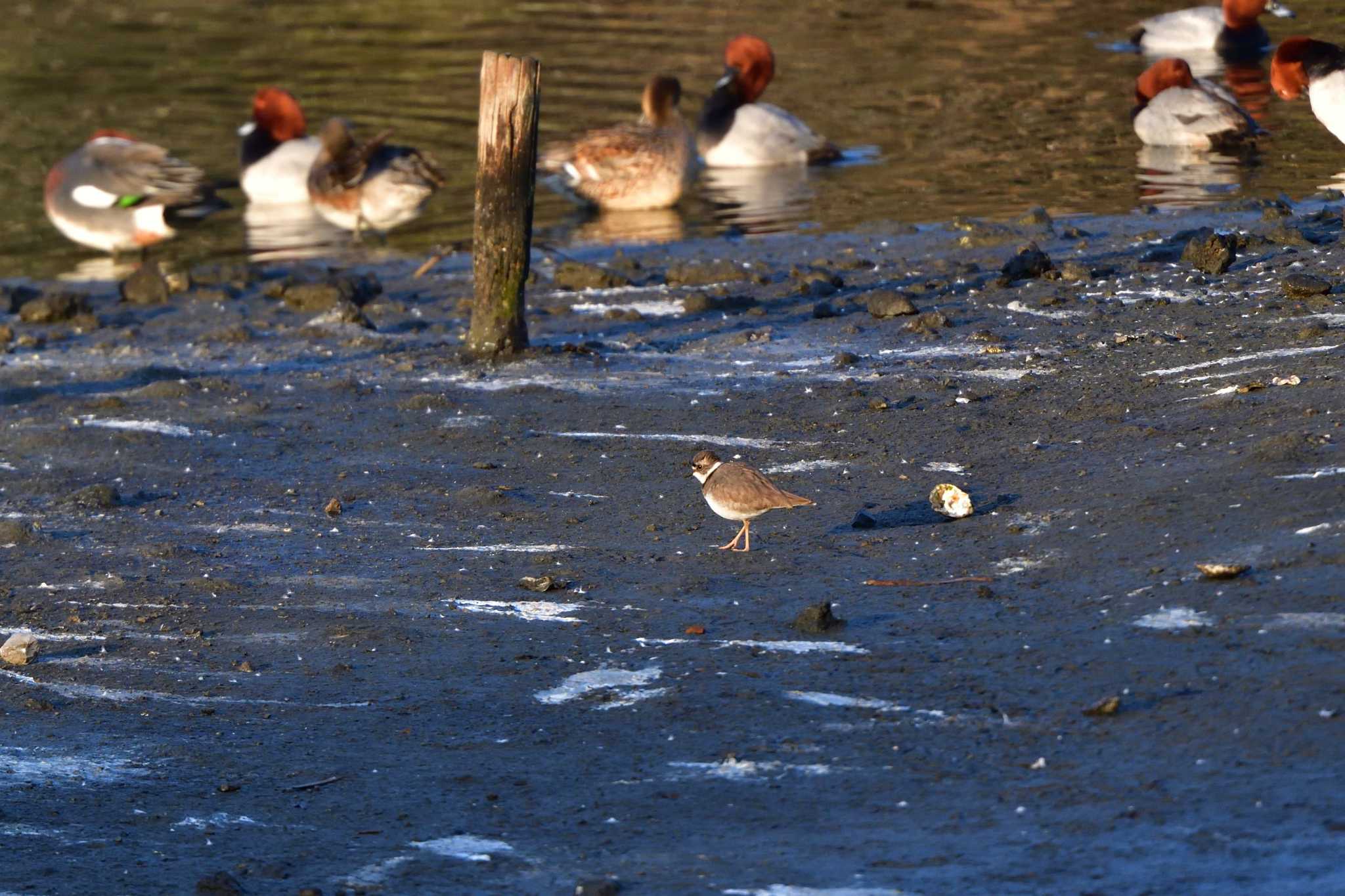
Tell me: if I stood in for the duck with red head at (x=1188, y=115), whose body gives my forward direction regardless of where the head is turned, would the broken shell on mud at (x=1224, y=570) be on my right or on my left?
on my left

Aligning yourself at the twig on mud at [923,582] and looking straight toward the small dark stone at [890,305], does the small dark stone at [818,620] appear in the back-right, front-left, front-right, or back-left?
back-left

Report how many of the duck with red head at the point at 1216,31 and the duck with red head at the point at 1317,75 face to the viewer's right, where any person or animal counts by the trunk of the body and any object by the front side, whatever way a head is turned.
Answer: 1

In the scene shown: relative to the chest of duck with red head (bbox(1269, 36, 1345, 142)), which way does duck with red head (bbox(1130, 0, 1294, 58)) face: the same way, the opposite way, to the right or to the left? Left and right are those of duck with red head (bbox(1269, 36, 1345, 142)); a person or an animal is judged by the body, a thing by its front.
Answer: the opposite way

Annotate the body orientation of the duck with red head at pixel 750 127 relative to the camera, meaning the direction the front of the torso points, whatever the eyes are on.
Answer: to the viewer's left

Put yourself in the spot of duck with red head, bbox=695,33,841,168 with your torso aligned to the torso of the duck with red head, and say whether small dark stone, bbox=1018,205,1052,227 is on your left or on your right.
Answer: on your left

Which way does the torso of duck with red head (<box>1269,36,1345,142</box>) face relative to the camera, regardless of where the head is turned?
to the viewer's left

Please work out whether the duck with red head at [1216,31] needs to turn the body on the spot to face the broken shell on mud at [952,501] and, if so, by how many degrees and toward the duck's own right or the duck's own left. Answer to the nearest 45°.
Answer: approximately 90° to the duck's own right

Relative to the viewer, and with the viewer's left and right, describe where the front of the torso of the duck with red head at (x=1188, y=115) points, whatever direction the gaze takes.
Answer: facing to the left of the viewer

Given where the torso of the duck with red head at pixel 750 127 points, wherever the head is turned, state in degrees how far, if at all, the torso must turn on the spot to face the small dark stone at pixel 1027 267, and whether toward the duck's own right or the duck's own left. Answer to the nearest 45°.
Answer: approximately 90° to the duck's own left

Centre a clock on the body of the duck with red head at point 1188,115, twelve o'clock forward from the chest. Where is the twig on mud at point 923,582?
The twig on mud is roughly at 9 o'clock from the duck with red head.

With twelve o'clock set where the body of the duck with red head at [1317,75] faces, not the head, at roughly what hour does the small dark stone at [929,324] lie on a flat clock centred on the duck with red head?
The small dark stone is roughly at 10 o'clock from the duck with red head.

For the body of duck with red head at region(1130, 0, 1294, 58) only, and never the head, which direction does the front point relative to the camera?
to the viewer's right

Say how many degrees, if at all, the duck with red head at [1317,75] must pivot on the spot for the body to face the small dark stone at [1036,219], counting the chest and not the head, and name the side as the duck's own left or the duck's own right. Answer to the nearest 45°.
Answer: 0° — it already faces it
